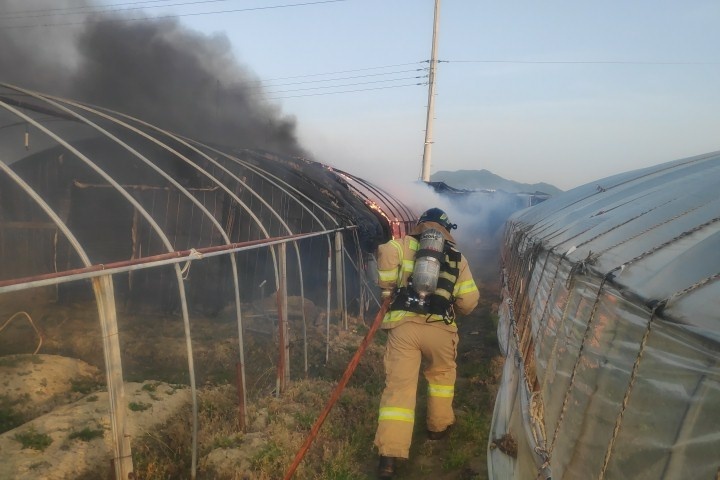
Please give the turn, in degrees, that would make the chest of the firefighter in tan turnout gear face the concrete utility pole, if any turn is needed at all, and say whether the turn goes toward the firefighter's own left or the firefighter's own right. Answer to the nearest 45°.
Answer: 0° — they already face it

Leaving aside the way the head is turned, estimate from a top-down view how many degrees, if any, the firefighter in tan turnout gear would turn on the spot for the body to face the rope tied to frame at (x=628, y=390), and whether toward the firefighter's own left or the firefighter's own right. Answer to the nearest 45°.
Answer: approximately 180°

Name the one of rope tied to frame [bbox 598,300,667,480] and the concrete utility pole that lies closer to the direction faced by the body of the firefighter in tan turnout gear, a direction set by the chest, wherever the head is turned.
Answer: the concrete utility pole

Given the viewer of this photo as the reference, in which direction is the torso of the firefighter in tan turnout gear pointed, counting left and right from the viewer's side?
facing away from the viewer
